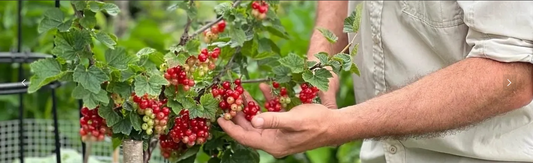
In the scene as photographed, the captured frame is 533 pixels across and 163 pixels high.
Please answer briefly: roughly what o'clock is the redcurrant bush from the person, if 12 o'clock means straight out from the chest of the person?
The redcurrant bush is roughly at 1 o'clock from the person.

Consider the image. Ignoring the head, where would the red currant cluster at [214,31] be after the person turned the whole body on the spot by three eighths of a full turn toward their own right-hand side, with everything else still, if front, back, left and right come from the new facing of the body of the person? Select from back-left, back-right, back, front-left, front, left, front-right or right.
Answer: left

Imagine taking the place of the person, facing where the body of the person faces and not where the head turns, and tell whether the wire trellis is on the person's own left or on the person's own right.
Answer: on the person's own right

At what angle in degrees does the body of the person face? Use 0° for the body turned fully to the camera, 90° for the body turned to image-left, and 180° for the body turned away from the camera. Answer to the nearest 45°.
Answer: approximately 45°
